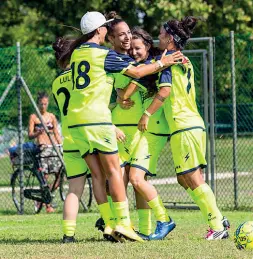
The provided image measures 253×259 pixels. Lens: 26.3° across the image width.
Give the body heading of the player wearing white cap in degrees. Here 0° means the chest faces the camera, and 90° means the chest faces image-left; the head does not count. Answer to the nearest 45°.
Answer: approximately 225°

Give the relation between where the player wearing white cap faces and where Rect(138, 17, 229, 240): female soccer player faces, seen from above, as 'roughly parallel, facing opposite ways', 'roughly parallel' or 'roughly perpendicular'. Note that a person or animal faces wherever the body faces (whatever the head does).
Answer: roughly perpendicular

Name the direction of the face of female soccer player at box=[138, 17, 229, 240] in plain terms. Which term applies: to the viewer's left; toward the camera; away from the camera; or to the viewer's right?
to the viewer's left

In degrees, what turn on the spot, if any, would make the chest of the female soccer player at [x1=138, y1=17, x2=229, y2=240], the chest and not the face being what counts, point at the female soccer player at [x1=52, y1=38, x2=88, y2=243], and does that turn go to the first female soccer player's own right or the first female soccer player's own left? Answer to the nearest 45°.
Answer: approximately 45° to the first female soccer player's own left

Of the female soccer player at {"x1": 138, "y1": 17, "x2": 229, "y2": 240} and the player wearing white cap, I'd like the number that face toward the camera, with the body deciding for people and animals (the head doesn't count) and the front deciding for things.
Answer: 0

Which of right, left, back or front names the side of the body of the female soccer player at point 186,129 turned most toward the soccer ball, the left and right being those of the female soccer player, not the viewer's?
back

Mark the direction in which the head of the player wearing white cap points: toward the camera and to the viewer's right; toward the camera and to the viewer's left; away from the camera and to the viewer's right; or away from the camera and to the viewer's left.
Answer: away from the camera and to the viewer's right

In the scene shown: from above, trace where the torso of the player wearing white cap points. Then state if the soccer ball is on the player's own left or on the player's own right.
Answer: on the player's own right
